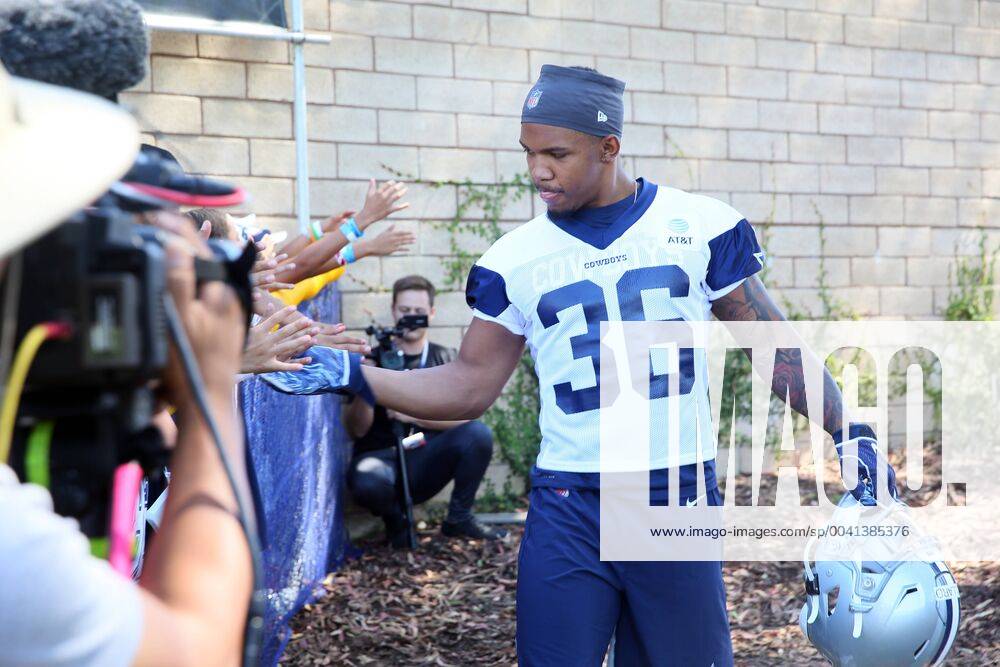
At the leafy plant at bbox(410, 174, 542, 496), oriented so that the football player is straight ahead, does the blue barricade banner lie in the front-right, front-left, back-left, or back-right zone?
front-right

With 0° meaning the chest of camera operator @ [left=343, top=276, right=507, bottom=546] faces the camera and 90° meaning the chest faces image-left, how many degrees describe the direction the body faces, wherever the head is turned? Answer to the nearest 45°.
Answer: approximately 0°

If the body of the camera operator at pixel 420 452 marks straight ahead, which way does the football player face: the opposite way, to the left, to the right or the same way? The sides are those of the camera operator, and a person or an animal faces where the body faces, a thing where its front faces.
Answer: the same way

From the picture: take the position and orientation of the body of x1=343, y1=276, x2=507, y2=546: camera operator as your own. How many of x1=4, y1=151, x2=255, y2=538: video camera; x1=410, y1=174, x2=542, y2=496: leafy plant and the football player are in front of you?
2

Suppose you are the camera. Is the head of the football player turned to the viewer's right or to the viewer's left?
to the viewer's left

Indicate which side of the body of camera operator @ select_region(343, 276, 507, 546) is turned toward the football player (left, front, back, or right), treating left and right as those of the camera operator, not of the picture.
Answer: front

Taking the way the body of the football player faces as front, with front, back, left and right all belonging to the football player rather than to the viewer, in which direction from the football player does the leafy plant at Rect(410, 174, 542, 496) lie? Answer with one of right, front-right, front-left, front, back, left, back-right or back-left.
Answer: back

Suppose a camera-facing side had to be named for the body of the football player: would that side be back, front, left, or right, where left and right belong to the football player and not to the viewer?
front

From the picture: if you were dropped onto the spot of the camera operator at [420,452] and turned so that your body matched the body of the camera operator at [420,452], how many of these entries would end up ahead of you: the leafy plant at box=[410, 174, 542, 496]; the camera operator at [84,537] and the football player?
2

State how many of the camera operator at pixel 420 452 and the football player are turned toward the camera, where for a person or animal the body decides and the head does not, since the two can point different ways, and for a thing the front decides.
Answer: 2

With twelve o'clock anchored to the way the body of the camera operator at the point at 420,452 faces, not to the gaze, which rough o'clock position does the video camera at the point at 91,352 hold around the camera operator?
The video camera is roughly at 12 o'clock from the camera operator.

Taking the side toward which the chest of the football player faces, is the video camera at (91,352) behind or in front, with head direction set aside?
in front

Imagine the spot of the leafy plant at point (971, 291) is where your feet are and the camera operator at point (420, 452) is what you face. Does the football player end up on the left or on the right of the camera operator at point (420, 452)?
left

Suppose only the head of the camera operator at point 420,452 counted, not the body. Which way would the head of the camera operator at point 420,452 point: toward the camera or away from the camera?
toward the camera
